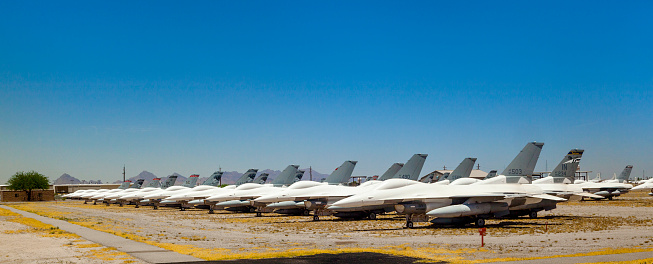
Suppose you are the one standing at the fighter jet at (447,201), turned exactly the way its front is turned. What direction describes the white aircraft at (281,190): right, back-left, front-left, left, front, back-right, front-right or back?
right

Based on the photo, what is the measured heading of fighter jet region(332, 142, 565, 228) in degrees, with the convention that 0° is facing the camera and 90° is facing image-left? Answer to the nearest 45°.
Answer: approximately 45°

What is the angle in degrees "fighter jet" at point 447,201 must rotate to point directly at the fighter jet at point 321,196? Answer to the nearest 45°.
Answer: approximately 90° to its right

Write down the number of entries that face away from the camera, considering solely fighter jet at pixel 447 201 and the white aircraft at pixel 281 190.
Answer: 0

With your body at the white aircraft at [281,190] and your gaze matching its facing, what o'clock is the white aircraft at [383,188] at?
the white aircraft at [383,188] is roughly at 8 o'clock from the white aircraft at [281,190].

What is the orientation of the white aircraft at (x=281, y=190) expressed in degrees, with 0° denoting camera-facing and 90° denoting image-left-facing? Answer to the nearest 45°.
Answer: approximately 90°
